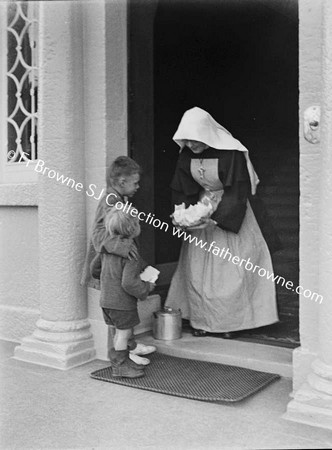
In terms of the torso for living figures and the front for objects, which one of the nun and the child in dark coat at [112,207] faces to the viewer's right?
the child in dark coat

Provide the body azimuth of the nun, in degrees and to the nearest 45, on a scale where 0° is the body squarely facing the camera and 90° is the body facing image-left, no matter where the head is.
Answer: approximately 45°

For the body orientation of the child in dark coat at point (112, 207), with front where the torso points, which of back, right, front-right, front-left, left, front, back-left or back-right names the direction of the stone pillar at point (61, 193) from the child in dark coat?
back-left

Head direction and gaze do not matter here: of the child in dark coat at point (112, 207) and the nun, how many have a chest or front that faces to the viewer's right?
1

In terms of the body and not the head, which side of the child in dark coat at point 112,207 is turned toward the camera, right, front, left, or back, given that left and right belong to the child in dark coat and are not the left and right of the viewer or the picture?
right

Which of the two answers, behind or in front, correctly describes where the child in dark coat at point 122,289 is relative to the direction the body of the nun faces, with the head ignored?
in front

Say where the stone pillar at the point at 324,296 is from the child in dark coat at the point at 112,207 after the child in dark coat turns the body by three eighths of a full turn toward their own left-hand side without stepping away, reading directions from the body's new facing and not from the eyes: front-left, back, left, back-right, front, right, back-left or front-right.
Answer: back

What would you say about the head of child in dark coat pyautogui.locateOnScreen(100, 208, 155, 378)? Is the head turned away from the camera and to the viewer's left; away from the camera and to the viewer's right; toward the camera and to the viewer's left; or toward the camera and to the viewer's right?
away from the camera and to the viewer's right

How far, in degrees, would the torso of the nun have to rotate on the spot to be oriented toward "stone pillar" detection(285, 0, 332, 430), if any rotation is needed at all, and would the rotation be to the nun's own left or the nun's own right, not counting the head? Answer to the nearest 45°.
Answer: approximately 90° to the nun's own left

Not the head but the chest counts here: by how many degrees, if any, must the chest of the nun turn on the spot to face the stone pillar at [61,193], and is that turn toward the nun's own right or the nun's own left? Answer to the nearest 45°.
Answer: approximately 45° to the nun's own right

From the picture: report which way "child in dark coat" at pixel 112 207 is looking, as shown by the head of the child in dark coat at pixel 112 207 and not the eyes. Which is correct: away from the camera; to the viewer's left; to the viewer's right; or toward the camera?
to the viewer's right
